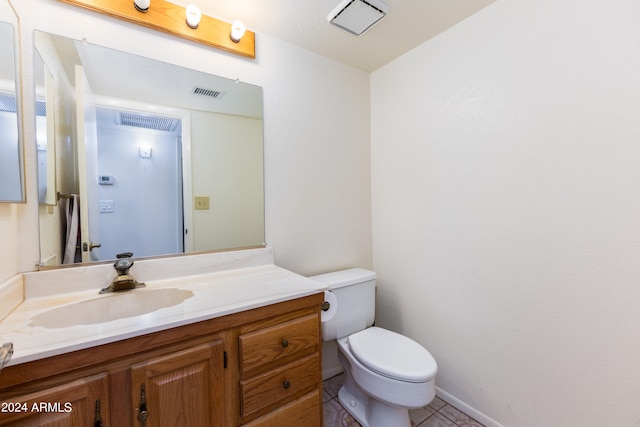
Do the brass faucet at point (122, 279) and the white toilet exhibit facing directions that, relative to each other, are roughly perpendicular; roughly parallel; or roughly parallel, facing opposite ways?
roughly parallel

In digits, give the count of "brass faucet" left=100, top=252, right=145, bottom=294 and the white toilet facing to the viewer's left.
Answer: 0

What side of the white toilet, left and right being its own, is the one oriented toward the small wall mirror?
right

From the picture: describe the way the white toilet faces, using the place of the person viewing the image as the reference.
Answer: facing the viewer and to the right of the viewer

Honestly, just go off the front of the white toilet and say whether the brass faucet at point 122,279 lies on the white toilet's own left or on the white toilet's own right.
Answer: on the white toilet's own right

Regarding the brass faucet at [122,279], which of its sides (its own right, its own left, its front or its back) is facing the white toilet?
left

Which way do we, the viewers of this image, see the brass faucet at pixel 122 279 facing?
facing the viewer

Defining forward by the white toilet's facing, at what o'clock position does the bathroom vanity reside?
The bathroom vanity is roughly at 3 o'clock from the white toilet.
